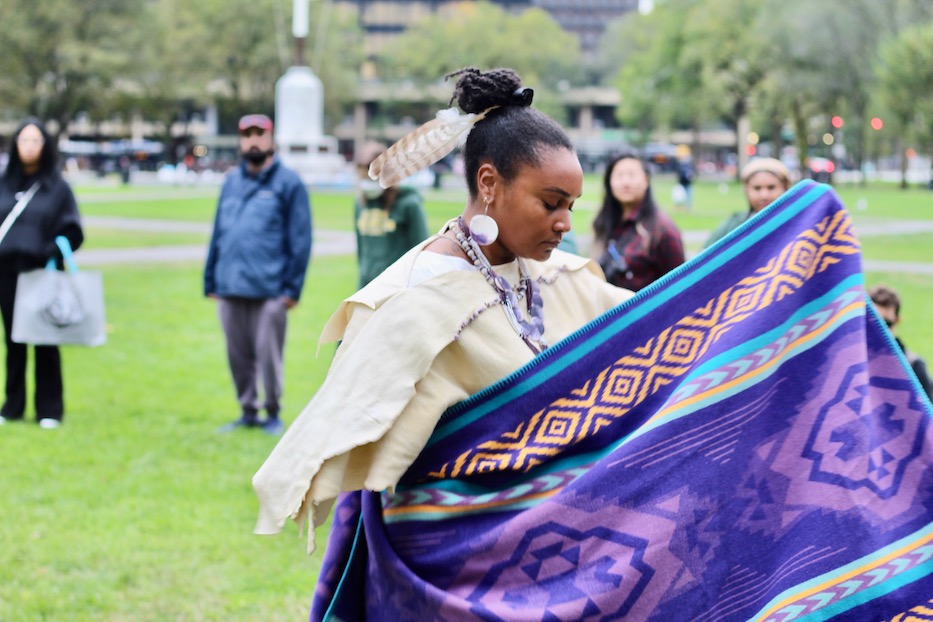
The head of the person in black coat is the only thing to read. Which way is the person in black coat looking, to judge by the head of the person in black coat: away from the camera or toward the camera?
toward the camera

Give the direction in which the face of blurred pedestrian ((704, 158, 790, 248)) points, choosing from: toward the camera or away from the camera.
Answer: toward the camera

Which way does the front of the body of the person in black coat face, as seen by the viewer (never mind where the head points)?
toward the camera

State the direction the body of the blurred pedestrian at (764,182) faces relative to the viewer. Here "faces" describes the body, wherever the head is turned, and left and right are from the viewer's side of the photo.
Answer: facing the viewer

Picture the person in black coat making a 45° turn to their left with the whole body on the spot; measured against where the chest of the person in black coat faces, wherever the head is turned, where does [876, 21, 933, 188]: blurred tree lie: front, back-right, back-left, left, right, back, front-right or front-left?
left

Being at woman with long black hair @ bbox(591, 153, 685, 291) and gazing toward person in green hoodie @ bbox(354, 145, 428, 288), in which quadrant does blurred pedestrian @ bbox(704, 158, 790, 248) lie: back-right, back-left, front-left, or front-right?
back-right

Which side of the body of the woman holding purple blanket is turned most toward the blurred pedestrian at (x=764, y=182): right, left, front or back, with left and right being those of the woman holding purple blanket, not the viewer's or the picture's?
left

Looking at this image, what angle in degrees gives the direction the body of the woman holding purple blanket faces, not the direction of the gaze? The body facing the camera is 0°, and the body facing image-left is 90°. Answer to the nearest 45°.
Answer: approximately 315°

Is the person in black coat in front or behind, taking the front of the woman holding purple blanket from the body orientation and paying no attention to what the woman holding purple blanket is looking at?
behind

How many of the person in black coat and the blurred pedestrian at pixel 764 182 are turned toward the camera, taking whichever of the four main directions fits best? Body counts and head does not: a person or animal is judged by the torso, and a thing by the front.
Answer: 2

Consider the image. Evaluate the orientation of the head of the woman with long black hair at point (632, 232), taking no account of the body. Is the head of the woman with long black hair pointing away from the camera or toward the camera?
toward the camera

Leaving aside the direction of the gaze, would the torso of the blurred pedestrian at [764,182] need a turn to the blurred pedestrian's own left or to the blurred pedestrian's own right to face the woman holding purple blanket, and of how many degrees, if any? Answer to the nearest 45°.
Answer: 0° — they already face them

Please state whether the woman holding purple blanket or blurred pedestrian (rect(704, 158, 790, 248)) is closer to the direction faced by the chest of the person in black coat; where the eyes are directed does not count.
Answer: the woman holding purple blanket
